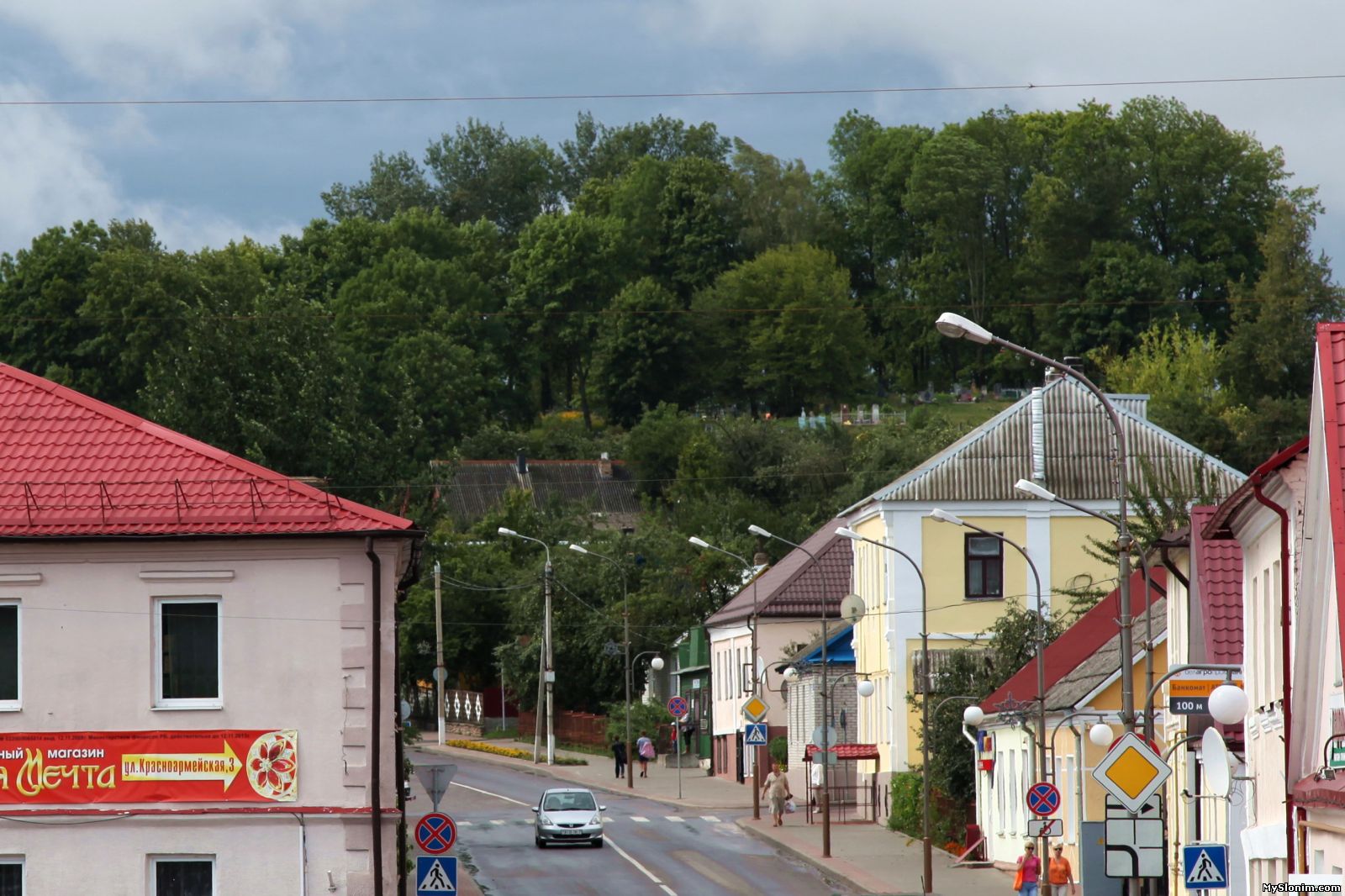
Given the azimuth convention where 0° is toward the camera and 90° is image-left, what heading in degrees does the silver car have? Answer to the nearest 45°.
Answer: approximately 0°

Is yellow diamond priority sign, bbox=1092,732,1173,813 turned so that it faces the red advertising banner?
no

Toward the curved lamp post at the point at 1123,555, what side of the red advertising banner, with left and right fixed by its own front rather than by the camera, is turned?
left

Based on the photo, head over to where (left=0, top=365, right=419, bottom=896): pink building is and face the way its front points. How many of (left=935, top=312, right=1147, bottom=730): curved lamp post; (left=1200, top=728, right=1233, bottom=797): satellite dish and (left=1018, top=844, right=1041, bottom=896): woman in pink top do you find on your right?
0

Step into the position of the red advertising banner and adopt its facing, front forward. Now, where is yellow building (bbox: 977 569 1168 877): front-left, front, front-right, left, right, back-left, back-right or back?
back-left

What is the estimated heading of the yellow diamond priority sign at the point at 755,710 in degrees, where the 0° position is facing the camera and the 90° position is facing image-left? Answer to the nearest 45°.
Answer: approximately 0°

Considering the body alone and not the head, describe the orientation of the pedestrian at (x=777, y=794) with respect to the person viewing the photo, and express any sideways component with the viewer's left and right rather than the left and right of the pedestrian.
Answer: facing the viewer

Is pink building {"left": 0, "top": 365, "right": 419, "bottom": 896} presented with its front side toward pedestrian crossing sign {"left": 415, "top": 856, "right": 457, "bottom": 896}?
no

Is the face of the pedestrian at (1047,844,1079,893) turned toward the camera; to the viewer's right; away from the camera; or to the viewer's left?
toward the camera

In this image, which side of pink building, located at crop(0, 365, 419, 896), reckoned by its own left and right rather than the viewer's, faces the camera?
front

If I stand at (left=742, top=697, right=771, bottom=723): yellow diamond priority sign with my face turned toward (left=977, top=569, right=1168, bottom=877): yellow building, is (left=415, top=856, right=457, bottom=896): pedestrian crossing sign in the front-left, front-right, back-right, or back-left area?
front-right

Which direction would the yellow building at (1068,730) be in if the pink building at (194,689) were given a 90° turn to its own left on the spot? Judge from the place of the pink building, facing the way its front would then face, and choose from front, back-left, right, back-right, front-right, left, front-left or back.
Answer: front-left

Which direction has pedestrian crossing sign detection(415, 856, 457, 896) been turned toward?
toward the camera

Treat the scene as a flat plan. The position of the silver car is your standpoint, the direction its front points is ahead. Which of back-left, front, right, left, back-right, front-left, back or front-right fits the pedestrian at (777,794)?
back-left
